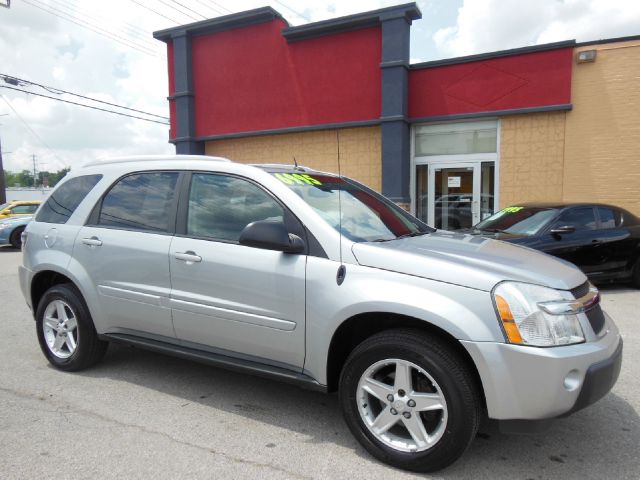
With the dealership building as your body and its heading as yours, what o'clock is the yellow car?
The yellow car is roughly at 2 o'clock from the dealership building.

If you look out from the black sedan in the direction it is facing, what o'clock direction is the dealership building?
The dealership building is roughly at 3 o'clock from the black sedan.

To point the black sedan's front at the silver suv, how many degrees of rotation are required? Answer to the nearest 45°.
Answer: approximately 45° to its left

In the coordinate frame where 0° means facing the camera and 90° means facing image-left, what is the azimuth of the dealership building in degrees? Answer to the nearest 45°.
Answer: approximately 45°

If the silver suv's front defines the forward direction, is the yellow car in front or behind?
behind

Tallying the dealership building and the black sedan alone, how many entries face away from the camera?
0

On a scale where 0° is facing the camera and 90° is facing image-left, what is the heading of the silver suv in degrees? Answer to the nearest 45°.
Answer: approximately 315°
